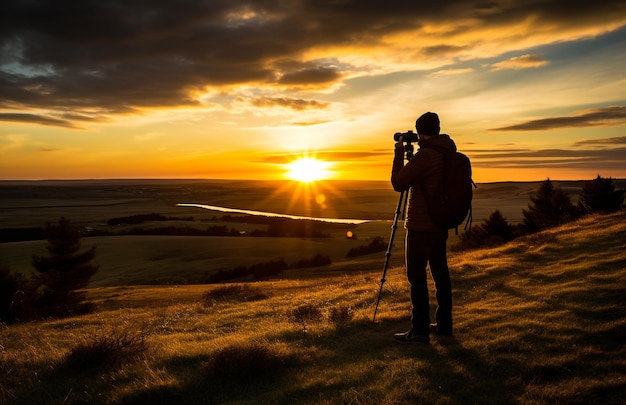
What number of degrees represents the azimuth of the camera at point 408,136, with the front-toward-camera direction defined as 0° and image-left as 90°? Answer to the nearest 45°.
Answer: approximately 90°

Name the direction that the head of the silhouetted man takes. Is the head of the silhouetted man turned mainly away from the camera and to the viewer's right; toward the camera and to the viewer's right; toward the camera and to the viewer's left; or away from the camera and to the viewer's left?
away from the camera and to the viewer's left

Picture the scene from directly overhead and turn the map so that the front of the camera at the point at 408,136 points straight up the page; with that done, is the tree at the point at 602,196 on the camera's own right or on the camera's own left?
on the camera's own right

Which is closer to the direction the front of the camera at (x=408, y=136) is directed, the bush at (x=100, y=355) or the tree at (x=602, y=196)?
the bush
